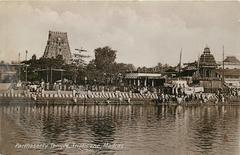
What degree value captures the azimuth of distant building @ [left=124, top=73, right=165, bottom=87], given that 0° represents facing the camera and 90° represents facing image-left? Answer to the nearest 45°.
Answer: approximately 0°

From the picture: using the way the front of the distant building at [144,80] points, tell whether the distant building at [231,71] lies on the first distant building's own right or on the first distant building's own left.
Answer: on the first distant building's own left

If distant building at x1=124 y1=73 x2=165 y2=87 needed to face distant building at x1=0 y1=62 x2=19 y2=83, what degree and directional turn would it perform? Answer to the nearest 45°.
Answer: approximately 45° to its right

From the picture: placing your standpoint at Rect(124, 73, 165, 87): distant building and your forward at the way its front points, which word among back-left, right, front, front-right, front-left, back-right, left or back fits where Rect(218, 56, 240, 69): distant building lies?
back-left
